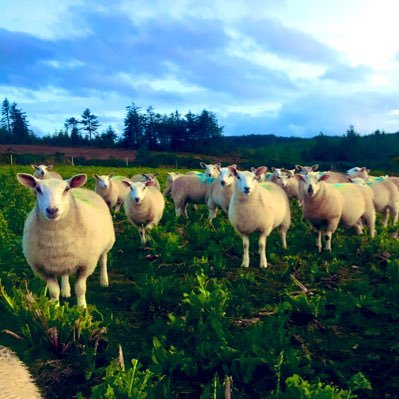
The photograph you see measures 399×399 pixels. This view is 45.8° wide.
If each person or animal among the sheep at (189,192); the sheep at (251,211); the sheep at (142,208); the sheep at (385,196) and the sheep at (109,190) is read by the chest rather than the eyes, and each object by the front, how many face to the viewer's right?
1

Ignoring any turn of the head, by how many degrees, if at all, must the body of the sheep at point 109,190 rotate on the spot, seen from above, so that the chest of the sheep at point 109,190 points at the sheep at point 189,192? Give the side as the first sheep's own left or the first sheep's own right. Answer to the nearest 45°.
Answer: approximately 135° to the first sheep's own left

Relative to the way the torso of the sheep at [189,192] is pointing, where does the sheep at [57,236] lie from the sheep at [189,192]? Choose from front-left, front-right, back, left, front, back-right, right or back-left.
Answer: right

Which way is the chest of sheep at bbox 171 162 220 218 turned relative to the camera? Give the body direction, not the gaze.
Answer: to the viewer's right

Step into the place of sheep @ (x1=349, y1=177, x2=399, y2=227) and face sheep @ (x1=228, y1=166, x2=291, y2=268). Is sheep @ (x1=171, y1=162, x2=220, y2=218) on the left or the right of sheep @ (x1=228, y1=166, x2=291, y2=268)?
right

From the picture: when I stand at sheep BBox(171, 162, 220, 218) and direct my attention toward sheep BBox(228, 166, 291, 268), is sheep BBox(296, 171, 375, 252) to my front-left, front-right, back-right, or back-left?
front-left

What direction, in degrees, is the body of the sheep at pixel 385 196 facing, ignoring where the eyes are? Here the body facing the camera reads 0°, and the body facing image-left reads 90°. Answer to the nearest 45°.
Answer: approximately 90°

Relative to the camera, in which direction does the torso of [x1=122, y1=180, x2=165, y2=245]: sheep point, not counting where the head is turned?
toward the camera

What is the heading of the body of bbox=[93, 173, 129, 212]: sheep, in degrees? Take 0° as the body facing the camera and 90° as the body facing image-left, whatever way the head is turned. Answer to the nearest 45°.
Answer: approximately 45°

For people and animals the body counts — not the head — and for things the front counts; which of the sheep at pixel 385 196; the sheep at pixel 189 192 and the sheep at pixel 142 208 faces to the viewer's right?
the sheep at pixel 189 192

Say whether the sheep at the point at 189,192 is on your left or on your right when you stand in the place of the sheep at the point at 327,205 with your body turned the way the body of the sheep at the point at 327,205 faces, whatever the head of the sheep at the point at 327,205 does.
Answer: on your right

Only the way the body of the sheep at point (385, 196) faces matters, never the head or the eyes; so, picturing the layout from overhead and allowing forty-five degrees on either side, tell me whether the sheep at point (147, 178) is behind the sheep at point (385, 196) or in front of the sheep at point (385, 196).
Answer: in front

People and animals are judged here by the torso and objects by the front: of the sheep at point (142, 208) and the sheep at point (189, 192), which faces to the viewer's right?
the sheep at point (189, 192)

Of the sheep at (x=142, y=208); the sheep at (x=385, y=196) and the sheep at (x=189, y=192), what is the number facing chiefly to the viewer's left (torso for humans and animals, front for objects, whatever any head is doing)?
1

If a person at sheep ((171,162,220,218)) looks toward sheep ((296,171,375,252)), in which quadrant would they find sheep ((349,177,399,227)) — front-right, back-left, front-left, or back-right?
front-left
